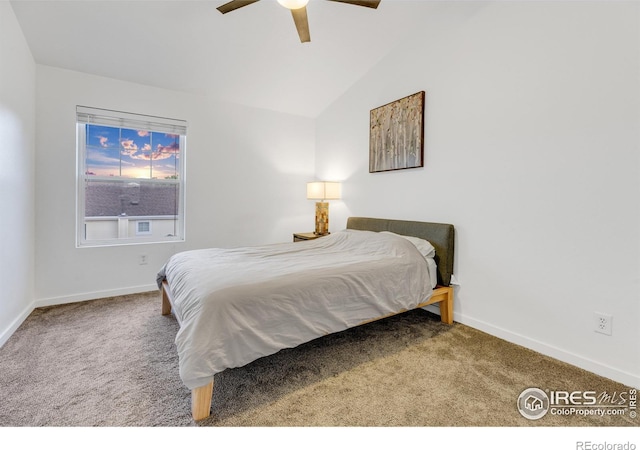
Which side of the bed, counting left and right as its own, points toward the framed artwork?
back

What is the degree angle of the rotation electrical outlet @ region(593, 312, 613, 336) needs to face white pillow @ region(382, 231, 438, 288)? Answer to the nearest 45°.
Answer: approximately 45° to its right

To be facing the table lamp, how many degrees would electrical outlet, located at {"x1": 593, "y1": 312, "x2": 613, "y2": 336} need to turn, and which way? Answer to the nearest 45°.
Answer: approximately 45° to its right

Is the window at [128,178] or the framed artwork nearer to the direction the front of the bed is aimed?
the window

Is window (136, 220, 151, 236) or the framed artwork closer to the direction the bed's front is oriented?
the window

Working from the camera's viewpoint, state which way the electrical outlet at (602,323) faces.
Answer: facing the viewer and to the left of the viewer

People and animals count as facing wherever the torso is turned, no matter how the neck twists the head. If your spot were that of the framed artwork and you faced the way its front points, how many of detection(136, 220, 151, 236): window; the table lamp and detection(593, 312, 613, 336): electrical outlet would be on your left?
1

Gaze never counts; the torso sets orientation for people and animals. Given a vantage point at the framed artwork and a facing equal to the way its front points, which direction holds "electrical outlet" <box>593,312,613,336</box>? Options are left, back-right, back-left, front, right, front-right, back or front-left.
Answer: left

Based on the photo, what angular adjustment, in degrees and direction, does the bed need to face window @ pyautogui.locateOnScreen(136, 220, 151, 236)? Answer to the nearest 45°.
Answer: approximately 90° to its right

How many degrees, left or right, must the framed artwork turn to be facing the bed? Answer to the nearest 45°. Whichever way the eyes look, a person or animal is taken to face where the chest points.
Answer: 0° — it already faces it

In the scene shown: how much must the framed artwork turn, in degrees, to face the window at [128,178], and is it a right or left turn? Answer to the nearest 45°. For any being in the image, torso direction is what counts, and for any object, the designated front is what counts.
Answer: approximately 45° to its right

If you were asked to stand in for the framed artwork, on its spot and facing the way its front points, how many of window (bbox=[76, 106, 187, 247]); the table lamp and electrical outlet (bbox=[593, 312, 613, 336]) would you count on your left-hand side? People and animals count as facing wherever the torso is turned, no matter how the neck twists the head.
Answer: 1

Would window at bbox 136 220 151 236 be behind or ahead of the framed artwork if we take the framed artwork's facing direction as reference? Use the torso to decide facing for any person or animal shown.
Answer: ahead

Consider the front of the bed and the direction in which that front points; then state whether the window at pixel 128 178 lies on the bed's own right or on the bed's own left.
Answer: on the bed's own right

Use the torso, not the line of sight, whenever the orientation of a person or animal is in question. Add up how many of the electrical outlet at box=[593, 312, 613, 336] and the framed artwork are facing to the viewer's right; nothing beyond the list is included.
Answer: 0
